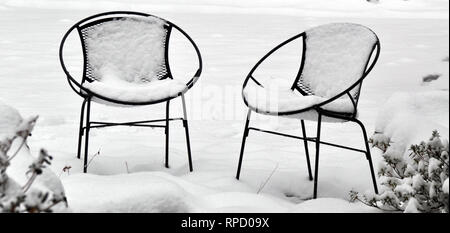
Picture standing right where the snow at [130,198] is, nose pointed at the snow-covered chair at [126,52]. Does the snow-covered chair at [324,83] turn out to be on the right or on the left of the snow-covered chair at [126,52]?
right

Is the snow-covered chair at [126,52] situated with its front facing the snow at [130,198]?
yes

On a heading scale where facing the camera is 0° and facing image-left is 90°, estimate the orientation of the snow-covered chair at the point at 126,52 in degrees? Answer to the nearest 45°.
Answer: approximately 0°

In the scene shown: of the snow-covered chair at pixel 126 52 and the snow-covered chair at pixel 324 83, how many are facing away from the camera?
0

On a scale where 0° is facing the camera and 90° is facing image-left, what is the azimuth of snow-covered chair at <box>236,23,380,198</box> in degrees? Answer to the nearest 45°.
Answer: approximately 45°

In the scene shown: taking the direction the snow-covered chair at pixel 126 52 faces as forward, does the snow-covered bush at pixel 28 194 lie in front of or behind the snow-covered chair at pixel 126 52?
in front

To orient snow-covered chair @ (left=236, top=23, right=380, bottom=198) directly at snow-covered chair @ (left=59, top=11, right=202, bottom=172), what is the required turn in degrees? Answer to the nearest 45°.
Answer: approximately 45° to its right

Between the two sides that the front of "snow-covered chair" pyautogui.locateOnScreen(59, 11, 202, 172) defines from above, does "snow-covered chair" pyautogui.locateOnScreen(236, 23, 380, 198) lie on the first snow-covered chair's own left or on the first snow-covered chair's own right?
on the first snow-covered chair's own left
